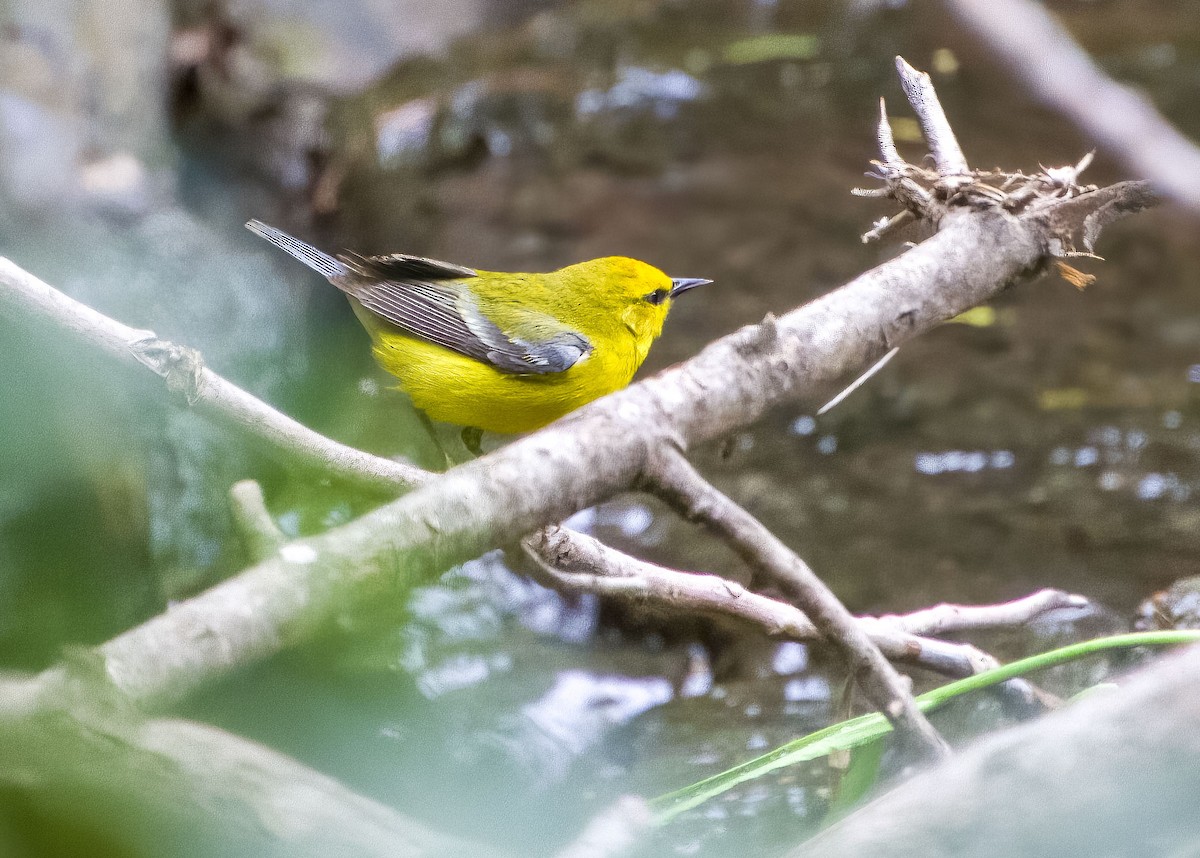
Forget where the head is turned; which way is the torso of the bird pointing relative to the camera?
to the viewer's right

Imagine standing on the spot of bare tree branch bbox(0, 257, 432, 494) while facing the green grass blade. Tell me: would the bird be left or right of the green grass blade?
left
